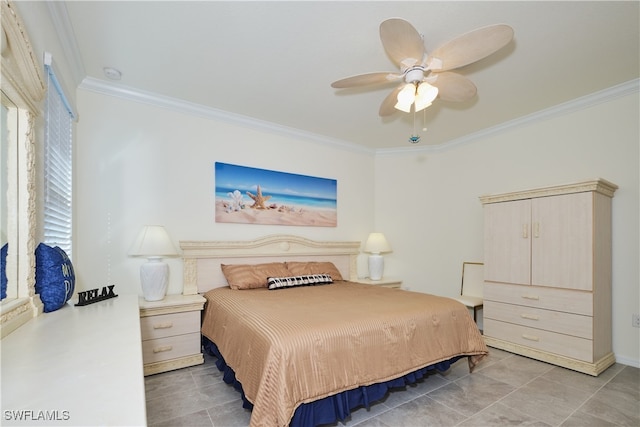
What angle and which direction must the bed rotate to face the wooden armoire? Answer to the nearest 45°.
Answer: approximately 90° to its left

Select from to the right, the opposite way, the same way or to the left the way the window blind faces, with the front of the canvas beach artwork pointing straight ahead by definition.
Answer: to the left

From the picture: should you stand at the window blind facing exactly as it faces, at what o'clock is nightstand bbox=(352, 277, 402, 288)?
The nightstand is roughly at 12 o'clock from the window blind.

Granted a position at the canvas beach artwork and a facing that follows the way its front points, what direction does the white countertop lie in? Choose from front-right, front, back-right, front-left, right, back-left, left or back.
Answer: front-right

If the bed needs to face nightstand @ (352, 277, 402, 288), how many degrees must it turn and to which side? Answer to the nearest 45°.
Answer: approximately 135° to its left

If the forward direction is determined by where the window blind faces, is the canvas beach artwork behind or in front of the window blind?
in front

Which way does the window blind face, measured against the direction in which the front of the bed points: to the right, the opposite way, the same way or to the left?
to the left

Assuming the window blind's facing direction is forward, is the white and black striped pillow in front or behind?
in front

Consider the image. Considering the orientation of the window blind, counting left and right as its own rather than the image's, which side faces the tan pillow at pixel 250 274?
front

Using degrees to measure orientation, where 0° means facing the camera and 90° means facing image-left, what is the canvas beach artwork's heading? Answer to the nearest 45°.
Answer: approximately 315°

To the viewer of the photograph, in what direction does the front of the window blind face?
facing to the right of the viewer

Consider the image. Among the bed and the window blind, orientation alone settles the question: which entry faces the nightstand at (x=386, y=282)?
the window blind

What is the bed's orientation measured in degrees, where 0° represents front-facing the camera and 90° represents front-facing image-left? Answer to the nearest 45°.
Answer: approximately 315°
